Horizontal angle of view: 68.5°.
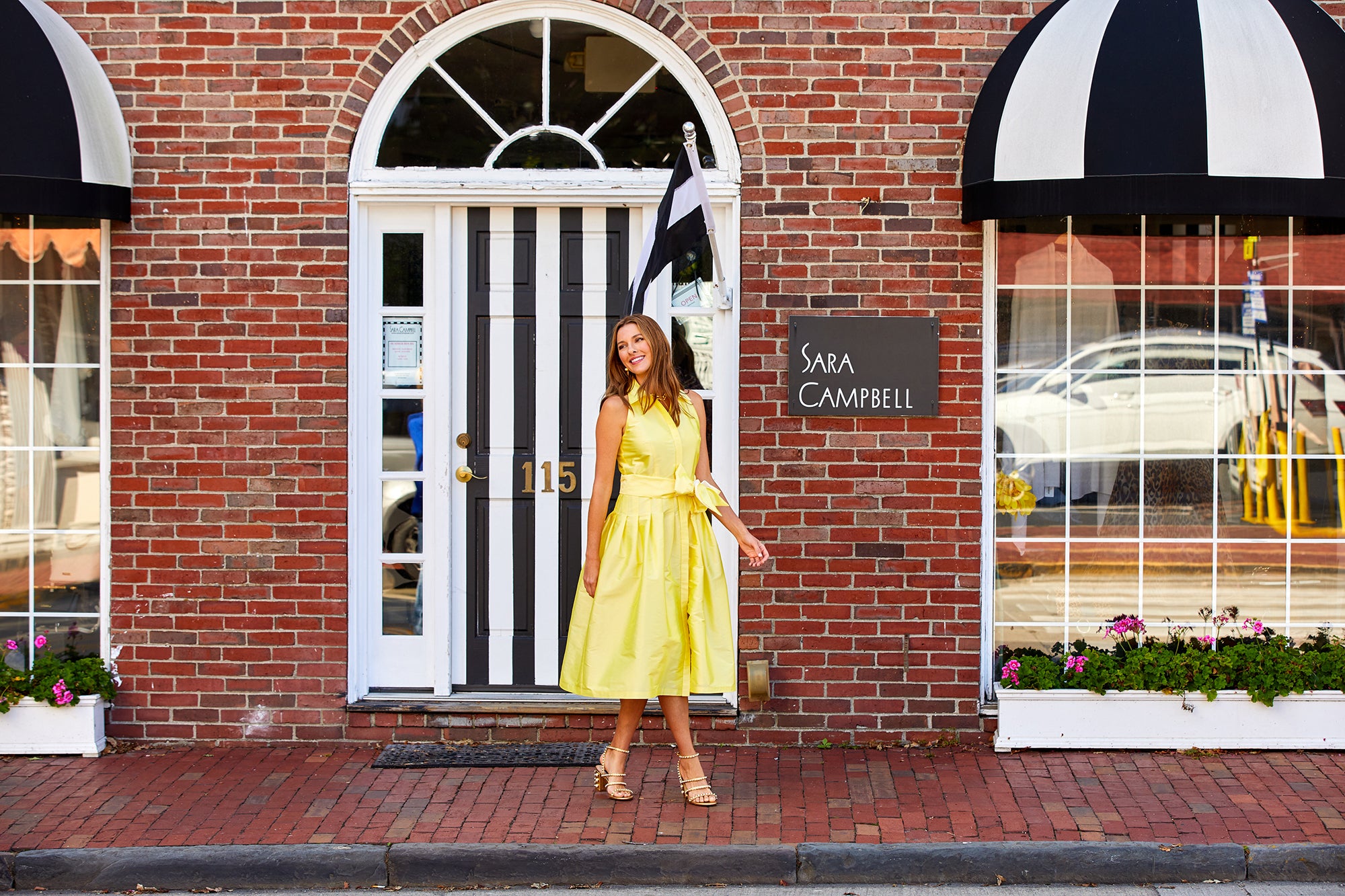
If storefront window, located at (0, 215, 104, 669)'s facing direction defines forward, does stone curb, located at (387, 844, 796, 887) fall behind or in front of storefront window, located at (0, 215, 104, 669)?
in front

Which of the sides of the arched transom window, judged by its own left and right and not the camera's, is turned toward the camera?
front

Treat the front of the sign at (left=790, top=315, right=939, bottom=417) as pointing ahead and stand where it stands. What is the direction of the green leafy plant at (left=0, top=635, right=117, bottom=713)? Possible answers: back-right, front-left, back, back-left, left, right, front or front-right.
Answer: right

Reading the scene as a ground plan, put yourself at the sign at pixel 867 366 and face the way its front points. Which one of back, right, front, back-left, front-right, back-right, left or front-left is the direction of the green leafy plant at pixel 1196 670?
left

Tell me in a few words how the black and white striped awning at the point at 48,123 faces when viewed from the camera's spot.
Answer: facing the viewer

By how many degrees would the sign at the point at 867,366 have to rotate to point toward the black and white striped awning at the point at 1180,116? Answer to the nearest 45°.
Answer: approximately 90° to its left

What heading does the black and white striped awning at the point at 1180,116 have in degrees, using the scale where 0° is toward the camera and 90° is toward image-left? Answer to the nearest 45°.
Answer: approximately 0°

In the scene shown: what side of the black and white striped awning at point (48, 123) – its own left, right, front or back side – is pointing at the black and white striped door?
left

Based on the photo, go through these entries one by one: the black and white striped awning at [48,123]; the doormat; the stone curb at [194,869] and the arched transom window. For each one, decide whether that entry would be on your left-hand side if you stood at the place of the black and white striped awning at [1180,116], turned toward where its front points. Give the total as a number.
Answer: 0

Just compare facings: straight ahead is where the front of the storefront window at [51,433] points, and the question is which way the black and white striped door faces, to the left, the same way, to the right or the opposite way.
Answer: the same way

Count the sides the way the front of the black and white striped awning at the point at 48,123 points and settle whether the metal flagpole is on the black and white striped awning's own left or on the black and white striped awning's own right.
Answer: on the black and white striped awning's own left

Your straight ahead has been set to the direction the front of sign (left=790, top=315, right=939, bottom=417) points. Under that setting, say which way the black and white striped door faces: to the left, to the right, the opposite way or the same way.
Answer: the same way

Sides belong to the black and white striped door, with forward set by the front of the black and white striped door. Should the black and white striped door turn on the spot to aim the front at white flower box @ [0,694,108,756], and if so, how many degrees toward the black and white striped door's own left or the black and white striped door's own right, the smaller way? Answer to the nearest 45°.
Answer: approximately 90° to the black and white striped door's own right

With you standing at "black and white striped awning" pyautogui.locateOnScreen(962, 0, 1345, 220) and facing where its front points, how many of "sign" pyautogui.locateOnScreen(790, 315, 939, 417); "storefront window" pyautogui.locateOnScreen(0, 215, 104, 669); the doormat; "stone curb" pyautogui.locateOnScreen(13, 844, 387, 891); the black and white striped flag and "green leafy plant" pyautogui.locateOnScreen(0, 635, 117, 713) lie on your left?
0

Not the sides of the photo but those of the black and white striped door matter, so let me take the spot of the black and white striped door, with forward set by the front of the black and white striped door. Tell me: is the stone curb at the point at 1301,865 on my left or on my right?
on my left

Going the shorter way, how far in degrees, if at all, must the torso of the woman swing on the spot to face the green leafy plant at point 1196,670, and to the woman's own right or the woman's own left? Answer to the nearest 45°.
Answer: approximately 45° to the woman's own left
